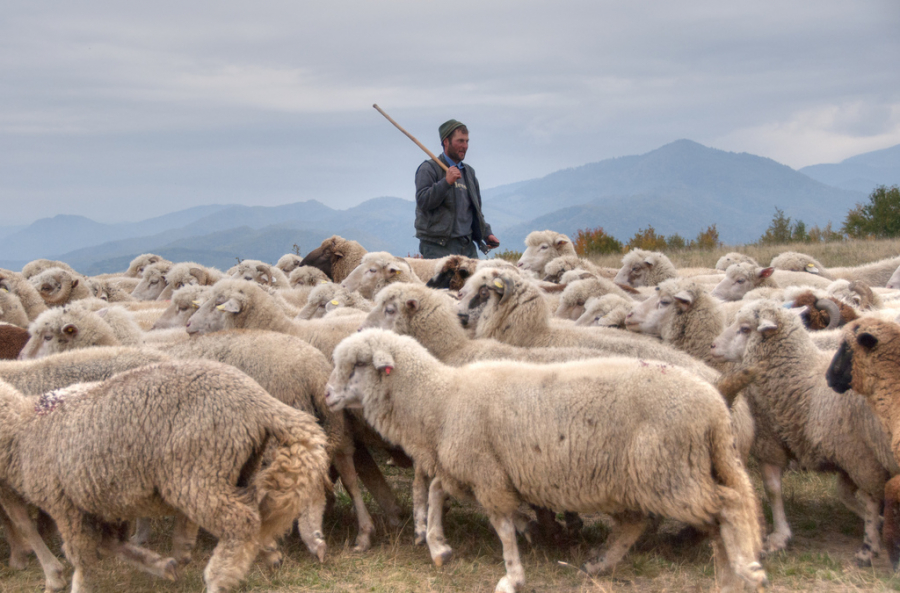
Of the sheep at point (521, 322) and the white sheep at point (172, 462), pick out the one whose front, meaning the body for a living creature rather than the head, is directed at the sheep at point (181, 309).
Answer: the sheep at point (521, 322)

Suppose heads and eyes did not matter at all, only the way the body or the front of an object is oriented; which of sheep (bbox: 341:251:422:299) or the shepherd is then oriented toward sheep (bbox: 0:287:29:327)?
sheep (bbox: 341:251:422:299)

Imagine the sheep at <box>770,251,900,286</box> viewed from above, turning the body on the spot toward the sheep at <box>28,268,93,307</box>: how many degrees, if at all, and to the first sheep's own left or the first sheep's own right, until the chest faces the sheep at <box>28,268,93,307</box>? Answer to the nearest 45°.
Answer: approximately 45° to the first sheep's own left

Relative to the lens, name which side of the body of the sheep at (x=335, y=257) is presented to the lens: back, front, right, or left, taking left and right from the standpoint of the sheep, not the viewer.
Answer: left

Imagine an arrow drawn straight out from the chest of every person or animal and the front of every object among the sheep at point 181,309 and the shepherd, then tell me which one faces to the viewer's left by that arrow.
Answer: the sheep

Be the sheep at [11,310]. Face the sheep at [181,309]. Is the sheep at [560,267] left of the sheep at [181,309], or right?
left

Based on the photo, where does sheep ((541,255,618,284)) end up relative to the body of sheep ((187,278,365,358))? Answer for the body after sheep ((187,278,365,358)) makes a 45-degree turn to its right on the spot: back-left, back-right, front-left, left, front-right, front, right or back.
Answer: right

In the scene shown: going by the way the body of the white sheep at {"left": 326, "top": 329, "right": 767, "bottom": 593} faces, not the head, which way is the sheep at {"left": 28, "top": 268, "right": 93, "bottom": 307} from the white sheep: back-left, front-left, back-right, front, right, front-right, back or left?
front-right

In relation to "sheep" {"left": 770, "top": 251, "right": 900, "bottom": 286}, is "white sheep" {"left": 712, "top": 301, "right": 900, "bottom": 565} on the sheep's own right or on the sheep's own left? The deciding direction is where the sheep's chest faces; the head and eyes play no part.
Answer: on the sheep's own left

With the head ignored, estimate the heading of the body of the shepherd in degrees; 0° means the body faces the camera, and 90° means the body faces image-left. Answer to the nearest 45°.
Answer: approximately 315°

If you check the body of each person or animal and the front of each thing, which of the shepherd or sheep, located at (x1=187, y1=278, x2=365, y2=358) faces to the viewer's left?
the sheep

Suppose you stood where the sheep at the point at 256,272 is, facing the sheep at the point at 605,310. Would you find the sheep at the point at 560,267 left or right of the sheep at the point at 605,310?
left

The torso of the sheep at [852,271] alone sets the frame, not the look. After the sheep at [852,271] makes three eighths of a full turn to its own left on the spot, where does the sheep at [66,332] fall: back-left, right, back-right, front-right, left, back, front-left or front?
right

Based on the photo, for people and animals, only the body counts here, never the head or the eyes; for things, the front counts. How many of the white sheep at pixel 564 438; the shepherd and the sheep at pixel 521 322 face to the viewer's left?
2

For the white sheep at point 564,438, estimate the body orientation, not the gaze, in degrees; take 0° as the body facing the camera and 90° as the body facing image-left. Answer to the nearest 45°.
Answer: approximately 90°
